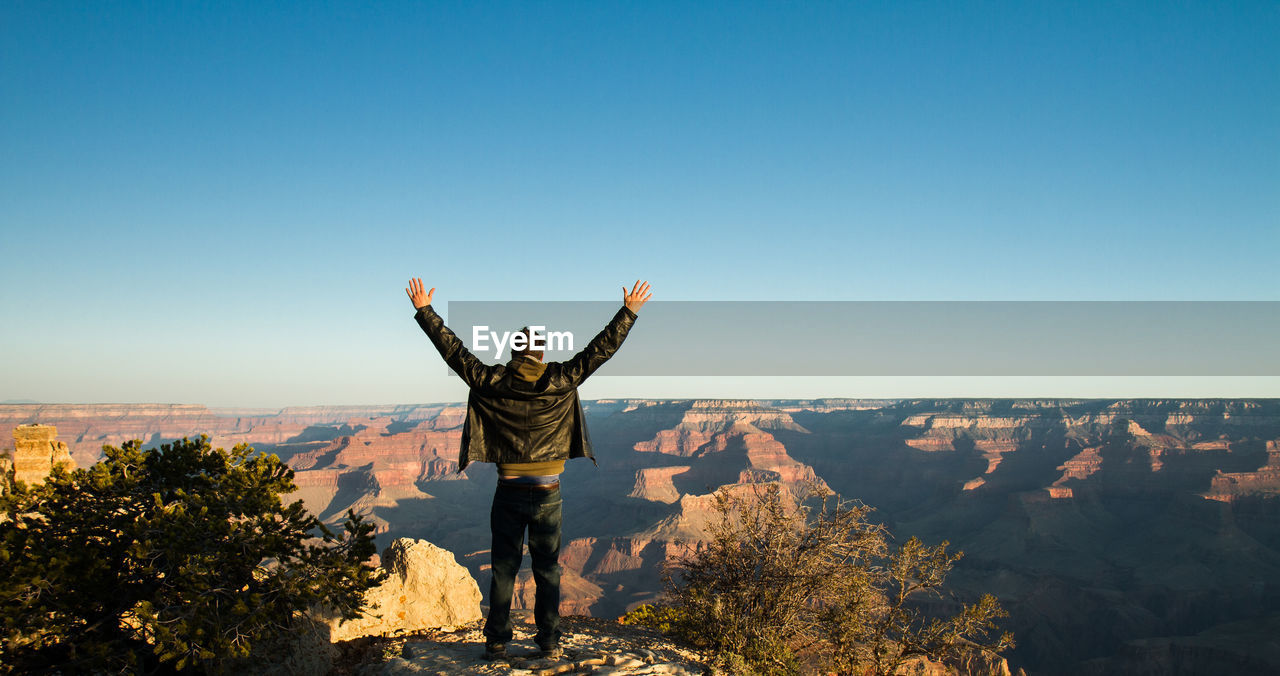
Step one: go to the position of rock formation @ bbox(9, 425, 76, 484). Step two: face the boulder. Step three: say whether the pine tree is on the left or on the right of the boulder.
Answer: right

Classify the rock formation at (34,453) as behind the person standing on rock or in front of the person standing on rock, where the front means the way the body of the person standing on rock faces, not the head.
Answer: in front

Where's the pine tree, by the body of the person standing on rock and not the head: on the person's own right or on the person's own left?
on the person's own left

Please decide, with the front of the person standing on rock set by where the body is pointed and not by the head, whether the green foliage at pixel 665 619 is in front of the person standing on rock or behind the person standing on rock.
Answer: in front

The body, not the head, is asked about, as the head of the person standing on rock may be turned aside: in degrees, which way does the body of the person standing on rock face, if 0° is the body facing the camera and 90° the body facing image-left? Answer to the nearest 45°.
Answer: approximately 180°

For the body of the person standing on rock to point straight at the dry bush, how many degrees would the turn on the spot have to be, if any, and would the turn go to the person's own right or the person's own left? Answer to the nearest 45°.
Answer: approximately 45° to the person's own right
